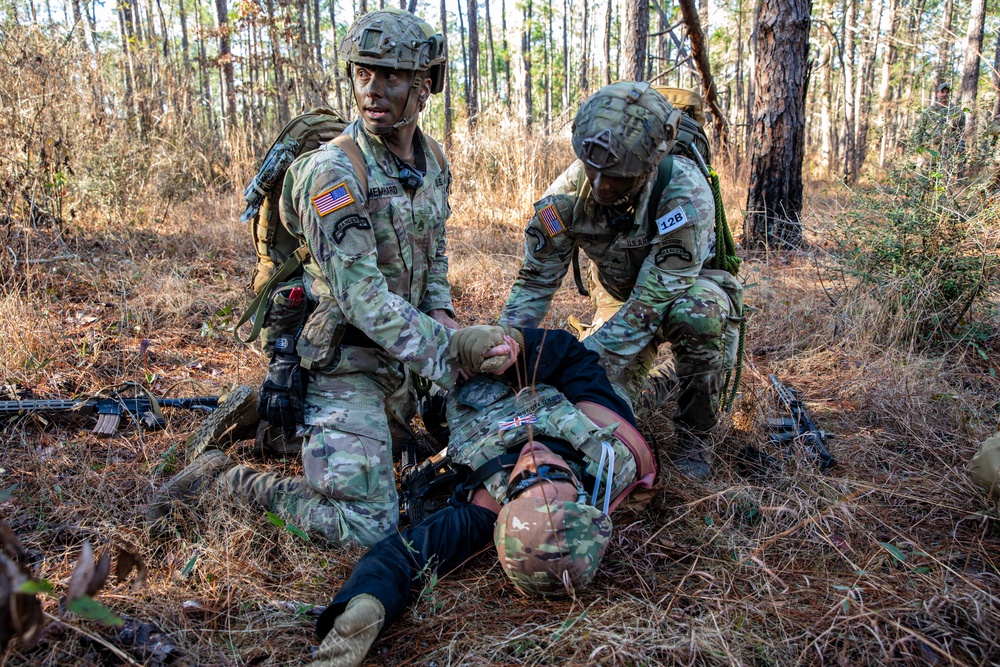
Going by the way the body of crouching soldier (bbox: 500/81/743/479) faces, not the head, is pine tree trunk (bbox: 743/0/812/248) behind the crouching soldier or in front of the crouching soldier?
behind

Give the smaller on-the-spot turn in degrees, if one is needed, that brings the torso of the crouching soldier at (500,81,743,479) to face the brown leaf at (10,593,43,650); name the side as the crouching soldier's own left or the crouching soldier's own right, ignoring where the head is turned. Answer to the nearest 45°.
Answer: approximately 45° to the crouching soldier's own left

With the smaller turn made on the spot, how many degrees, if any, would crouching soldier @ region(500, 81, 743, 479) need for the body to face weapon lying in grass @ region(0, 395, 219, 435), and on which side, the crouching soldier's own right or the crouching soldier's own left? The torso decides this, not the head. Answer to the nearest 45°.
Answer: approximately 45° to the crouching soldier's own right

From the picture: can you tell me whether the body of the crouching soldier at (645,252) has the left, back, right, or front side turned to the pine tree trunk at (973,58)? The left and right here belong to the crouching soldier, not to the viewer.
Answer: back

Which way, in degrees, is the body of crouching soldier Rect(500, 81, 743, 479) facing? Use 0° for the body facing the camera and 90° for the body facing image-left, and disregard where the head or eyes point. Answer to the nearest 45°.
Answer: approximately 45°

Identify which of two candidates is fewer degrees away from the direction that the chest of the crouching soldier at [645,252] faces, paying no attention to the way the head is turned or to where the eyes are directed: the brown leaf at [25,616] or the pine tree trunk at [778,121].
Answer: the brown leaf

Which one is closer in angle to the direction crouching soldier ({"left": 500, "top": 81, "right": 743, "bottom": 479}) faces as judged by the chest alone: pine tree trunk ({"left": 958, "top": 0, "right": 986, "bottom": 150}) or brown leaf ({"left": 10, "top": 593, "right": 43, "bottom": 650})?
the brown leaf

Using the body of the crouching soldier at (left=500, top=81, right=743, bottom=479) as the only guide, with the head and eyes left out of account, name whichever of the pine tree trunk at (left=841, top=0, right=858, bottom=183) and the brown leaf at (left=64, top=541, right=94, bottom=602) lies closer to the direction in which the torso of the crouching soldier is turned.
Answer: the brown leaf

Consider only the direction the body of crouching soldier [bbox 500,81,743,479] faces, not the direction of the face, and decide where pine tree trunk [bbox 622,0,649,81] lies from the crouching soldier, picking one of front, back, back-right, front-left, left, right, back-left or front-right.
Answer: back-right

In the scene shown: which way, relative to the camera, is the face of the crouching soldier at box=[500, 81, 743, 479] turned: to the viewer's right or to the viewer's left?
to the viewer's left

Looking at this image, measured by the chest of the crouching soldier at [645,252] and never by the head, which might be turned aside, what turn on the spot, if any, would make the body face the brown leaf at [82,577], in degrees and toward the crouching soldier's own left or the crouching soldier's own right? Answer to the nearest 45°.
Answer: approximately 45° to the crouching soldier's own left

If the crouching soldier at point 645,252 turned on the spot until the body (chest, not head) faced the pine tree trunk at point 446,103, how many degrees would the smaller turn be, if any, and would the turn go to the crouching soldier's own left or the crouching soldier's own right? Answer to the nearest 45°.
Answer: approximately 135° to the crouching soldier's own right

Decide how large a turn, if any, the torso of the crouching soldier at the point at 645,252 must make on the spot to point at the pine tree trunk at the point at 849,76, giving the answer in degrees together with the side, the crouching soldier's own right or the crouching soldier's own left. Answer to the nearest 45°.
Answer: approximately 135° to the crouching soldier's own right
